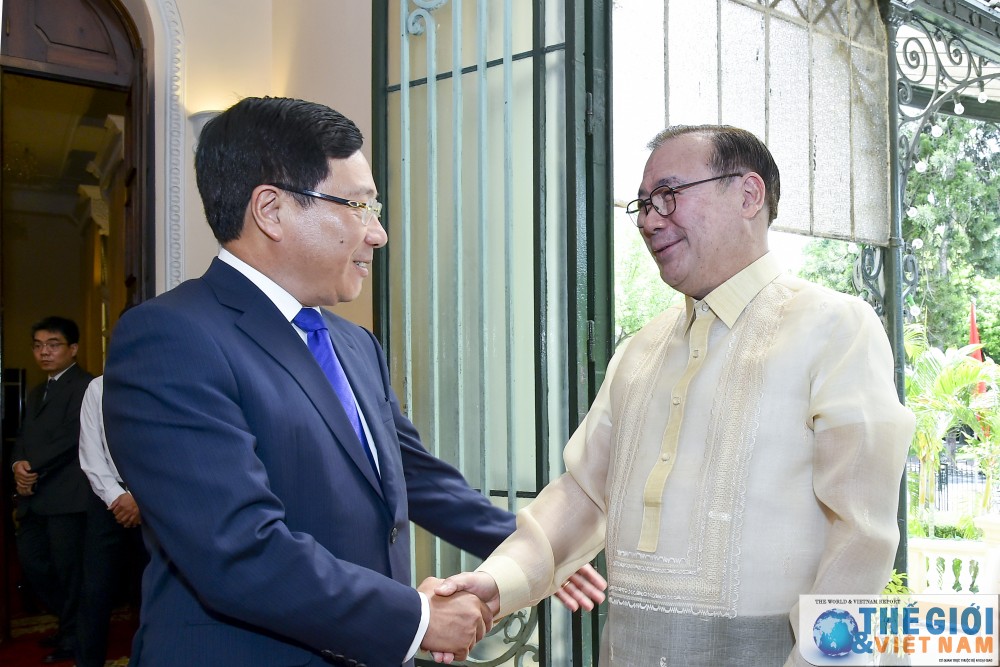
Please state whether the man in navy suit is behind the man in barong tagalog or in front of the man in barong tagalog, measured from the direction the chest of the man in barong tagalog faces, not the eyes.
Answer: in front

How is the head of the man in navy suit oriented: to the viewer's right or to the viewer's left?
to the viewer's right

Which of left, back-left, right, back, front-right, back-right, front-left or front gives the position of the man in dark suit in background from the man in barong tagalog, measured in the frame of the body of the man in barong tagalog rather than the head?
right

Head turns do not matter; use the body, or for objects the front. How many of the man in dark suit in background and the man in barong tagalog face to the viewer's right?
0

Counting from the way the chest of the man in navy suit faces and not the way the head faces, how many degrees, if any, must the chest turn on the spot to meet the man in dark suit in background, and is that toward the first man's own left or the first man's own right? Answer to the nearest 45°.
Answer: approximately 135° to the first man's own left

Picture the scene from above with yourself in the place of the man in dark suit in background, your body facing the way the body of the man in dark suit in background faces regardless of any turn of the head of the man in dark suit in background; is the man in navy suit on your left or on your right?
on your left

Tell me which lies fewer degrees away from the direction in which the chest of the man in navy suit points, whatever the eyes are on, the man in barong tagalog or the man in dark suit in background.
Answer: the man in barong tagalog

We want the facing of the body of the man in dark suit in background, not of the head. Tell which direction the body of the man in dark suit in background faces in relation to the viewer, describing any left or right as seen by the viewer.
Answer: facing the viewer and to the left of the viewer

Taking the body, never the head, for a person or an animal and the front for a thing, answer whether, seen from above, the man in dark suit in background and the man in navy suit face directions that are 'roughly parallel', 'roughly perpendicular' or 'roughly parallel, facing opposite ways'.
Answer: roughly perpendicular

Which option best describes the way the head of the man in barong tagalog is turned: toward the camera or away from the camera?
toward the camera

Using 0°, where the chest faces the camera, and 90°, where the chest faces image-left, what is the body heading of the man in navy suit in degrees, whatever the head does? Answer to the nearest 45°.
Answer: approximately 315°

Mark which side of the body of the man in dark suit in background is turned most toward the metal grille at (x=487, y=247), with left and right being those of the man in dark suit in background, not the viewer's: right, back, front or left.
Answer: left

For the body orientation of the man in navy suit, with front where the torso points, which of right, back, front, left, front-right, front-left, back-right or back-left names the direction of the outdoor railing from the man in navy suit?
left

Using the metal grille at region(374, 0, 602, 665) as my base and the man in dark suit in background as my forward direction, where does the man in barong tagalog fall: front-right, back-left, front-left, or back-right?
back-left

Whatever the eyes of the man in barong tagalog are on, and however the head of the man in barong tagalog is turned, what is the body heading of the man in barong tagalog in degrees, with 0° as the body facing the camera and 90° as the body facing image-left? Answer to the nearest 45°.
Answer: approximately 45°
